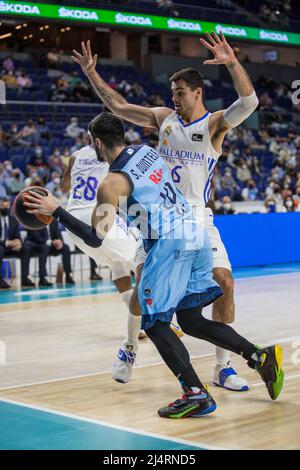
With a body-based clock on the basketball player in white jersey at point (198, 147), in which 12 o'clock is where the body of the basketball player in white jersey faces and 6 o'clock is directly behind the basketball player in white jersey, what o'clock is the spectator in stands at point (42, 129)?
The spectator in stands is roughly at 4 o'clock from the basketball player in white jersey.

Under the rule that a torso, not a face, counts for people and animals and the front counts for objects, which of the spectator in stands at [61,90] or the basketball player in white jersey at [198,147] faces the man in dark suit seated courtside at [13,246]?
the spectator in stands at [61,90]

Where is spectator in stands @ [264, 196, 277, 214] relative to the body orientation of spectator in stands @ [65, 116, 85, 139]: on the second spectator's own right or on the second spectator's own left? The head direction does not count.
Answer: on the second spectator's own left

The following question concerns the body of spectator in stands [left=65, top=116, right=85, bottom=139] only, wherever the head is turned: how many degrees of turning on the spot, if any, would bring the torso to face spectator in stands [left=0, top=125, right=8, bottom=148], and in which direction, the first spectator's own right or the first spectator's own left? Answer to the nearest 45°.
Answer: approximately 45° to the first spectator's own right

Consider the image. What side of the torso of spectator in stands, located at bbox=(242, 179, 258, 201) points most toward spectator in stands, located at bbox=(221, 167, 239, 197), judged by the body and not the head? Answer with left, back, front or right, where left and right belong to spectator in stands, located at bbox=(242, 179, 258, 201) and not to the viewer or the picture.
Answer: right

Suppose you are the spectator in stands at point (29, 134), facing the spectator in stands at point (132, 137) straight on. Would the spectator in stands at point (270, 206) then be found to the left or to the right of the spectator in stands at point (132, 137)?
right

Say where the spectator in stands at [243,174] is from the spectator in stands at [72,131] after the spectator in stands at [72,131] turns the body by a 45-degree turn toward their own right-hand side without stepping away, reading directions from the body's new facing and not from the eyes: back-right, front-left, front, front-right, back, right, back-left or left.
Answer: back-left

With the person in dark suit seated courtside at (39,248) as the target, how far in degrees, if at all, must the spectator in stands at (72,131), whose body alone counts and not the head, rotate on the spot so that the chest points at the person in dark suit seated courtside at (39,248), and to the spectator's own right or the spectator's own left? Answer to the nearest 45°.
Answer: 0° — they already face them

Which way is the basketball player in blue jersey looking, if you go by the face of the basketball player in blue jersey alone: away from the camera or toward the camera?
away from the camera

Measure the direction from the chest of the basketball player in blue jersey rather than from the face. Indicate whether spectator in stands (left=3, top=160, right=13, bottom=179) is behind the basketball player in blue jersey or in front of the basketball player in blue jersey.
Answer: in front

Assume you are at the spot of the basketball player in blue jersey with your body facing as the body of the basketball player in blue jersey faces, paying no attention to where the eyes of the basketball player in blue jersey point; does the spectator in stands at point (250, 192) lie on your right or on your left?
on your right

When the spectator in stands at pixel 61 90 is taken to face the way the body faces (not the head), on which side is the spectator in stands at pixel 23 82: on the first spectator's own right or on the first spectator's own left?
on the first spectator's own right

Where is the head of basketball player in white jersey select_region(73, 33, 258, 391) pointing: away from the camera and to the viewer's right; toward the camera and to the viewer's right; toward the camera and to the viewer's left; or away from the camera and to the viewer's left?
toward the camera and to the viewer's left

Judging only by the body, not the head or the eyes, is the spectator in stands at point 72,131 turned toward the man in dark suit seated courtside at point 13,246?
yes
